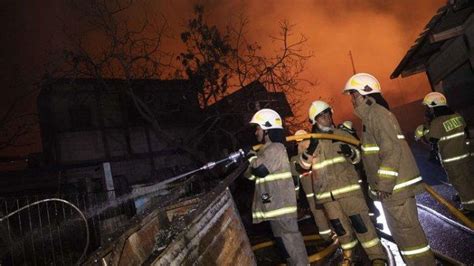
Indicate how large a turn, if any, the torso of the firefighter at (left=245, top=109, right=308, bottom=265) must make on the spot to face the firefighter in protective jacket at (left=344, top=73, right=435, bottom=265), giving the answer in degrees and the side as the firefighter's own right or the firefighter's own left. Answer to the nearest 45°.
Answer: approximately 180°

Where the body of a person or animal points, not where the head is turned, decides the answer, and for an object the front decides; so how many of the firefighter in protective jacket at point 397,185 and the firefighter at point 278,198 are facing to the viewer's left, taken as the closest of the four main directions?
2

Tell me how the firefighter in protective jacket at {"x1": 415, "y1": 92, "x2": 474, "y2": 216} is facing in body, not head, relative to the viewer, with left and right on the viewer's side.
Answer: facing away from the viewer and to the left of the viewer

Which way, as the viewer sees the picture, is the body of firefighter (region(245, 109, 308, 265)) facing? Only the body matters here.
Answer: to the viewer's left

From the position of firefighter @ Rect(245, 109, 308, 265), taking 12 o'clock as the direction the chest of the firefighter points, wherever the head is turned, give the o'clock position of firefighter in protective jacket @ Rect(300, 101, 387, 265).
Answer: The firefighter in protective jacket is roughly at 5 o'clock from the firefighter.

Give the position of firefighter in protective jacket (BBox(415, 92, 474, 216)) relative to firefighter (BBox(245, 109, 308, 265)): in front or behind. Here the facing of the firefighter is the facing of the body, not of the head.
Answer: behind

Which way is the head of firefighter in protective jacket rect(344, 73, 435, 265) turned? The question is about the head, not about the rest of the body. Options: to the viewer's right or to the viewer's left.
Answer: to the viewer's left

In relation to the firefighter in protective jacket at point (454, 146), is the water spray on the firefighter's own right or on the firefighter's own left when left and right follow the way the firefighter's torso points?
on the firefighter's own left

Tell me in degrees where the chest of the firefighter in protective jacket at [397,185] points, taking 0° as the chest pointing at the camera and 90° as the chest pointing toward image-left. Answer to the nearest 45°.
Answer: approximately 90°

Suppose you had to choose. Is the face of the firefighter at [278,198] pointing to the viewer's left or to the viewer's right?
to the viewer's left

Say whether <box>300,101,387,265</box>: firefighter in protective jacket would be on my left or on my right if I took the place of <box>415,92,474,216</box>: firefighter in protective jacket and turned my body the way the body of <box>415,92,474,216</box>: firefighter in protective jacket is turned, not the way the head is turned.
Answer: on my left
